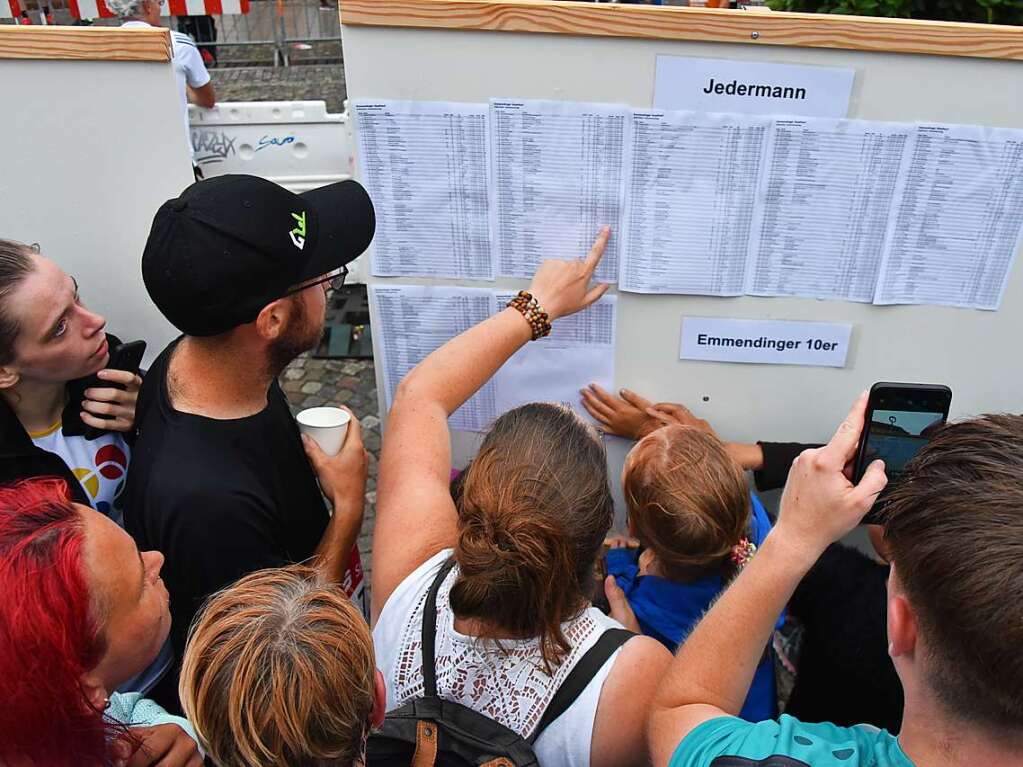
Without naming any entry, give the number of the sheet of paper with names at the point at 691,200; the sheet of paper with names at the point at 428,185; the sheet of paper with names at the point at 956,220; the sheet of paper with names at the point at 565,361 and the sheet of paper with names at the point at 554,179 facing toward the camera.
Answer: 5

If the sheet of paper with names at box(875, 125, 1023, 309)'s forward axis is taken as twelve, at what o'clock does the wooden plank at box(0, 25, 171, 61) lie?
The wooden plank is roughly at 2 o'clock from the sheet of paper with names.

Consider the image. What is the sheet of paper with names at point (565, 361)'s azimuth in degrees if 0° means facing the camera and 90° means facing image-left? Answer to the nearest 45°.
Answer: approximately 0°

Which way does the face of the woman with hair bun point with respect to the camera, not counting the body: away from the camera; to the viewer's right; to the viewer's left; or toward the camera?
away from the camera

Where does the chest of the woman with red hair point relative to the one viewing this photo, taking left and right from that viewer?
facing away from the viewer and to the right of the viewer

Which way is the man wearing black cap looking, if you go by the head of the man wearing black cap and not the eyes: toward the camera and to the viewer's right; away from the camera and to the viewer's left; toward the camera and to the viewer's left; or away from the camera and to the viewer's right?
away from the camera and to the viewer's right

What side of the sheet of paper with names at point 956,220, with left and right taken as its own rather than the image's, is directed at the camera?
front

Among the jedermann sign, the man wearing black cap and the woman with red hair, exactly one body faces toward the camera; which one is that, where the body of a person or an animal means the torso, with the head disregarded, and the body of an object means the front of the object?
the jedermann sign

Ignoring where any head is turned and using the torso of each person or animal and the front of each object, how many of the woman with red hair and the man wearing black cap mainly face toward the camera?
0

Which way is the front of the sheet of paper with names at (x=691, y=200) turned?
toward the camera

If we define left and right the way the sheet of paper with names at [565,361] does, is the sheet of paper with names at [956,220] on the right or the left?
on its left

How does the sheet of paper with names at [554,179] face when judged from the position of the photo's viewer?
facing the viewer

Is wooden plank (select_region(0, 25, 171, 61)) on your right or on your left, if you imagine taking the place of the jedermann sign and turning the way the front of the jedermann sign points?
on your right

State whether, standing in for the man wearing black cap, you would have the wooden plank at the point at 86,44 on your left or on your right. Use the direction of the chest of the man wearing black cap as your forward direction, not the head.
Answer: on your left

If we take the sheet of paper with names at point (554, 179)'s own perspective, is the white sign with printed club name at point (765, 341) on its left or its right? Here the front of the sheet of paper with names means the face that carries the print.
on its left

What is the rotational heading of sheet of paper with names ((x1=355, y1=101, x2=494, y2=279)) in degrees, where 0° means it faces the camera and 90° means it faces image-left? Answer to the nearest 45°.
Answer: approximately 0°

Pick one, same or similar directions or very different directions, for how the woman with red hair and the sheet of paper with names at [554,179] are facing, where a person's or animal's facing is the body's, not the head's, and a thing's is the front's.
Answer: very different directions

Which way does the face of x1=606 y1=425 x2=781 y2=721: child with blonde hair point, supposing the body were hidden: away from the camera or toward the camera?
away from the camera
